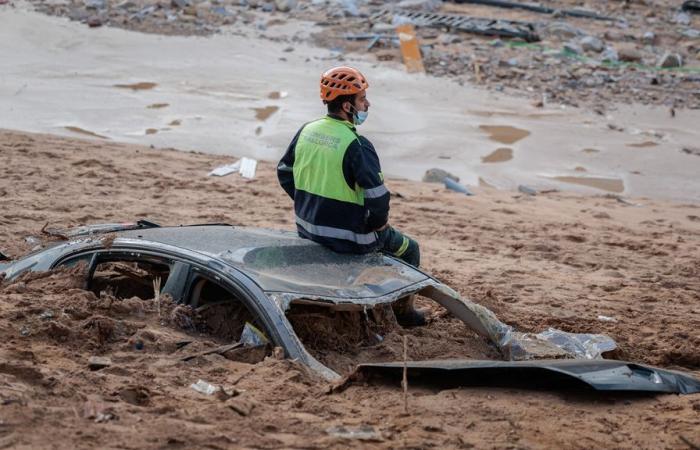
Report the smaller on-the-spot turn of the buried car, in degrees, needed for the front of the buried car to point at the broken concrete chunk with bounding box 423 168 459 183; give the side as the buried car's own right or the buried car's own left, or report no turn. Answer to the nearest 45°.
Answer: approximately 135° to the buried car's own left

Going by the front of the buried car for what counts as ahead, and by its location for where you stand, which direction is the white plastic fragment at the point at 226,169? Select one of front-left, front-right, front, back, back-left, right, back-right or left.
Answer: back-left

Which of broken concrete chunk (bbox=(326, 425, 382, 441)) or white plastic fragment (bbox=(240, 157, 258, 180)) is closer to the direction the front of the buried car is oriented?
the broken concrete chunk

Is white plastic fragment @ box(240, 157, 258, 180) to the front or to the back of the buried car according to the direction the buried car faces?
to the back

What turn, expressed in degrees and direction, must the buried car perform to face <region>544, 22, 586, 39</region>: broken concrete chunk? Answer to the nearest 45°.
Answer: approximately 135° to its left

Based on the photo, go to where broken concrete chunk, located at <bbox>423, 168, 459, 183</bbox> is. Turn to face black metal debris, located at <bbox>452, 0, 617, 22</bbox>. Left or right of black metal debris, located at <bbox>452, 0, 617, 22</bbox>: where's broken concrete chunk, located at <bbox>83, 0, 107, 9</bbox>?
left

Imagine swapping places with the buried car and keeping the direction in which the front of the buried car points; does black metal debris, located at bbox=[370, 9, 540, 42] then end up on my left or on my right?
on my left

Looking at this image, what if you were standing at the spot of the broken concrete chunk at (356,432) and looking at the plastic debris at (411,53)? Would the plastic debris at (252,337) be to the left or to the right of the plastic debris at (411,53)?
left

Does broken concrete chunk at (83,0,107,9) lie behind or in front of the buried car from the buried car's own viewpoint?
behind

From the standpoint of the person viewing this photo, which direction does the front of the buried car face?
facing the viewer and to the right of the viewer

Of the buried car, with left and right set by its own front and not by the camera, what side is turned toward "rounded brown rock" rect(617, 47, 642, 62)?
left
